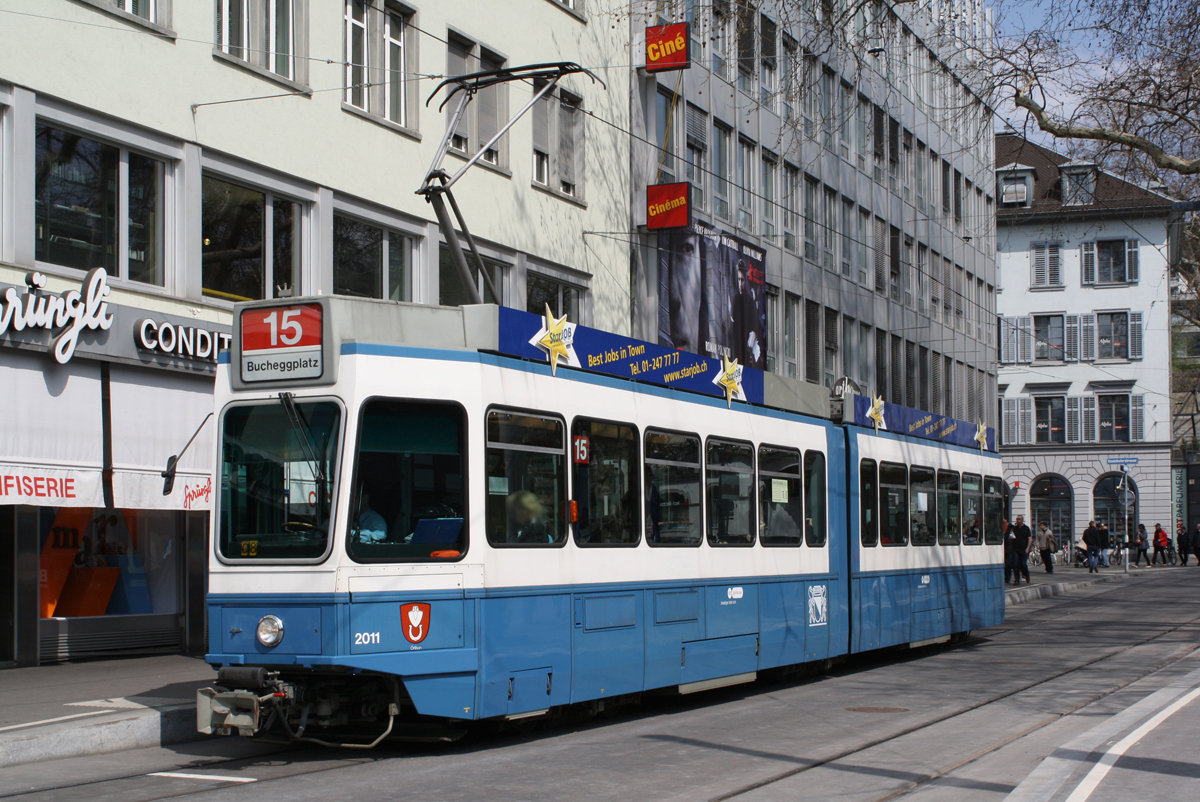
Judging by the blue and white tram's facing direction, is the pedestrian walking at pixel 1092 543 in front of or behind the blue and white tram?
behind

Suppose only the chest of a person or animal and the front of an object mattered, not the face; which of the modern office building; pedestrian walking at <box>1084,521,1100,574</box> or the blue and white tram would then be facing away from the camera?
the pedestrian walking

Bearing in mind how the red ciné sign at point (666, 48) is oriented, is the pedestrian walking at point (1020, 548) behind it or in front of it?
behind

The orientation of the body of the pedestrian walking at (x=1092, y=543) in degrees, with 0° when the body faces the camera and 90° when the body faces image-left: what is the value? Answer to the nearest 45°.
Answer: approximately 180°

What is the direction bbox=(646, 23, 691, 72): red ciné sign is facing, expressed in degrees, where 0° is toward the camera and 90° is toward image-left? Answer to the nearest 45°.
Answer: approximately 45°

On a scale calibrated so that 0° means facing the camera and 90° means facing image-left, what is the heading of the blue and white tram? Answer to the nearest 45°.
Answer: approximately 45°

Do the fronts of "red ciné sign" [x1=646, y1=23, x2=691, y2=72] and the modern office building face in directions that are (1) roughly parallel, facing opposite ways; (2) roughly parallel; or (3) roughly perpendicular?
roughly perpendicular

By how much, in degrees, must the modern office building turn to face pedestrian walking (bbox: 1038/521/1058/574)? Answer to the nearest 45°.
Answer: approximately 90° to its left

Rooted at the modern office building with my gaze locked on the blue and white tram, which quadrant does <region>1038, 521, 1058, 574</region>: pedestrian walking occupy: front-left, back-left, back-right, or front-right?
back-left

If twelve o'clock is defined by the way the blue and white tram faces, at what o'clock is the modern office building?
The modern office building is roughly at 5 o'clock from the blue and white tram.
